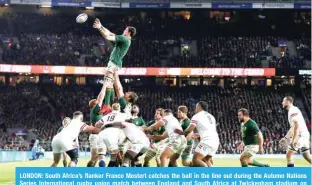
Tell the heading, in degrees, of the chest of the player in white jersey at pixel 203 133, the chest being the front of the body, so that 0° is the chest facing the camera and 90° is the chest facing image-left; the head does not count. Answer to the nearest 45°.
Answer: approximately 135°

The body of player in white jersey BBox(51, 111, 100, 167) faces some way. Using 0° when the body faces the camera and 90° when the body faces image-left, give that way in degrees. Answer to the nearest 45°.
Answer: approximately 225°

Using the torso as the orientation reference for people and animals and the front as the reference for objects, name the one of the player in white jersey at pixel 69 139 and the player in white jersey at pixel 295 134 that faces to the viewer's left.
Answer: the player in white jersey at pixel 295 134

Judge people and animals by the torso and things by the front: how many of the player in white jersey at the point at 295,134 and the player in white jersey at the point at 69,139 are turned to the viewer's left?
1

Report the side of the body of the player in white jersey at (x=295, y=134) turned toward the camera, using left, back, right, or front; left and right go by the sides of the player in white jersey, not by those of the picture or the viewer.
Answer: left

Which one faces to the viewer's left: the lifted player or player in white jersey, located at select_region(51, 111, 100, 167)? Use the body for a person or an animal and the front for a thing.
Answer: the lifted player
